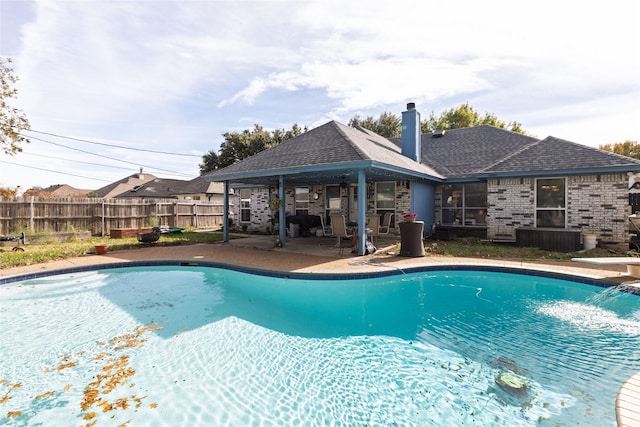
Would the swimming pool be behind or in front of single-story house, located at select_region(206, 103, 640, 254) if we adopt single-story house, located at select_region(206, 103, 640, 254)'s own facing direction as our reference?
behind

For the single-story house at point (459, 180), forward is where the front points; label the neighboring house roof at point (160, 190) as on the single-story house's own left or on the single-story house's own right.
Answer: on the single-story house's own left

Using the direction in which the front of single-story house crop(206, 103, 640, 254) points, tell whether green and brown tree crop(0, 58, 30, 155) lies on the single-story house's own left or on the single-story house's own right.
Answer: on the single-story house's own left

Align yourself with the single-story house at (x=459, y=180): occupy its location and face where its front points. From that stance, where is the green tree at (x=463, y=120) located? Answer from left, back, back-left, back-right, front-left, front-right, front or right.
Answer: front

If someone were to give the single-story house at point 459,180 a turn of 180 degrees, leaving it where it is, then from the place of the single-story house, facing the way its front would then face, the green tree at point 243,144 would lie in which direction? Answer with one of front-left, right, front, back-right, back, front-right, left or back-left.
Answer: back-right

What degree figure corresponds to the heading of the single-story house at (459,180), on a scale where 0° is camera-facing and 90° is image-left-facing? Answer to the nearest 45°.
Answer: approximately 180°

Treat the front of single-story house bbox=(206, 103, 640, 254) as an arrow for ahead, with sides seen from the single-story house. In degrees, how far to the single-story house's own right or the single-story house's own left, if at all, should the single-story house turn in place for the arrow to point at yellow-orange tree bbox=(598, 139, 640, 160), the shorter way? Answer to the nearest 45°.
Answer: approximately 45° to the single-story house's own right

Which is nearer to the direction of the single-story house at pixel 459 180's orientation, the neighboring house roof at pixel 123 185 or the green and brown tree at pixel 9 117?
the neighboring house roof

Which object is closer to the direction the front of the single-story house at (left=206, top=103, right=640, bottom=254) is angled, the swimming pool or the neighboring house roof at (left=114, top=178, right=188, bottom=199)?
the neighboring house roof

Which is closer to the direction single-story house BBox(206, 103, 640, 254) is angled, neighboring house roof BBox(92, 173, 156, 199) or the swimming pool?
the neighboring house roof
